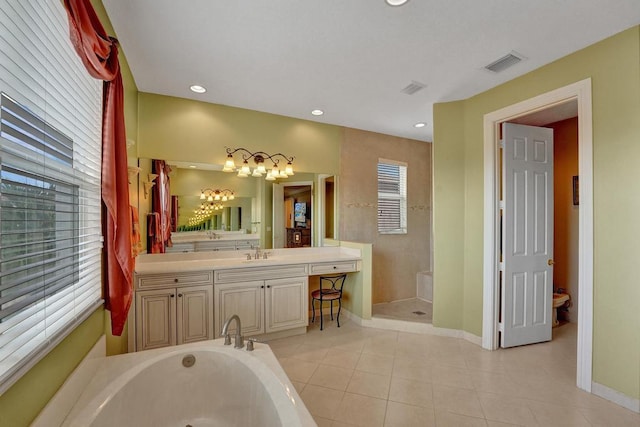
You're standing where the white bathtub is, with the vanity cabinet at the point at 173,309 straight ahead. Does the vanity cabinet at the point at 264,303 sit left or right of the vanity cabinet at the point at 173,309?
right

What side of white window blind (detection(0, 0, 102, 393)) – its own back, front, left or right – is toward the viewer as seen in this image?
right

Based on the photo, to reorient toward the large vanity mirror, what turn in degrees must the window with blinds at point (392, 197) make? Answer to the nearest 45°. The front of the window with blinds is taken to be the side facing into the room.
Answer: approximately 90° to its right

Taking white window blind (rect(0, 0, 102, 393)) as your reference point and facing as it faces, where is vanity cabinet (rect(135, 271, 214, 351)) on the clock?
The vanity cabinet is roughly at 10 o'clock from the white window blind.
